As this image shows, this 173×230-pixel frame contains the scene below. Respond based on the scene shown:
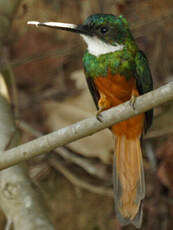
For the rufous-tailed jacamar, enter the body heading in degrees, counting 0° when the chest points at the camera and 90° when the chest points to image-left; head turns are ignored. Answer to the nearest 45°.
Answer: approximately 45°
